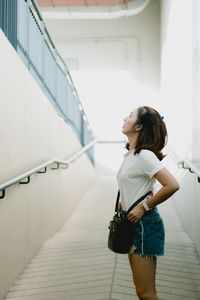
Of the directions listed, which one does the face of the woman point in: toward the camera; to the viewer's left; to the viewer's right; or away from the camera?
to the viewer's left

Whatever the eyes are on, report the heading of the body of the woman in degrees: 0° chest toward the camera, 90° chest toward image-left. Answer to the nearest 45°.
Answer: approximately 90°

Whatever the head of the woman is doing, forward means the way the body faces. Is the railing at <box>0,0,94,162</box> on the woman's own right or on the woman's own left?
on the woman's own right
